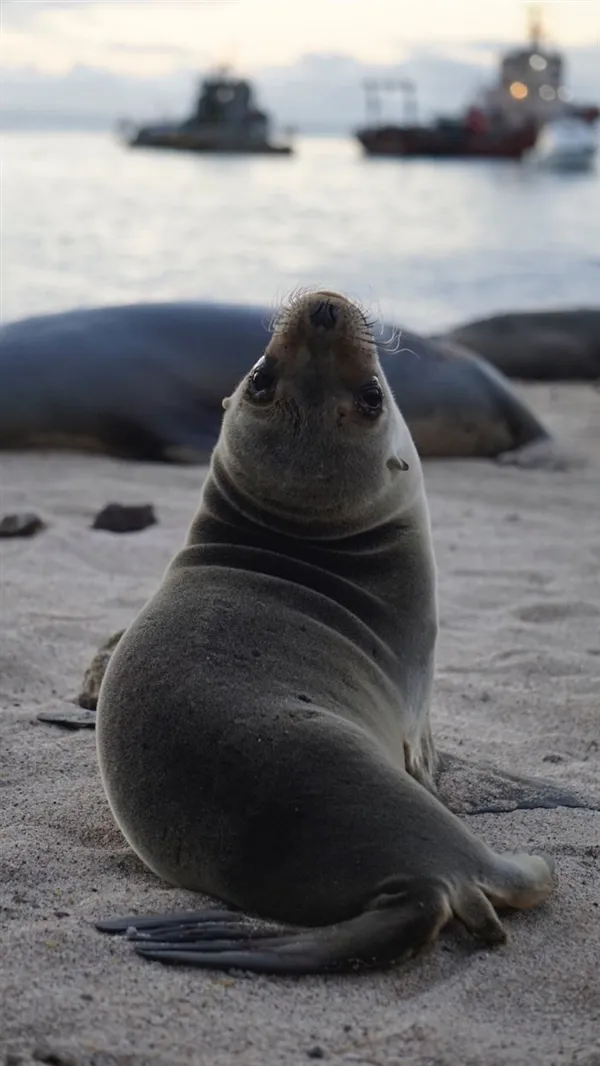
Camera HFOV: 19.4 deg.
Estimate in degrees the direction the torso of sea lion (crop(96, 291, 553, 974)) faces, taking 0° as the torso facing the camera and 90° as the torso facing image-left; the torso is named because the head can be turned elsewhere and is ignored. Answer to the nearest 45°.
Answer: approximately 180°

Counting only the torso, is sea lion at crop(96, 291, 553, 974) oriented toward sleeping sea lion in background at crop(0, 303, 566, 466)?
yes

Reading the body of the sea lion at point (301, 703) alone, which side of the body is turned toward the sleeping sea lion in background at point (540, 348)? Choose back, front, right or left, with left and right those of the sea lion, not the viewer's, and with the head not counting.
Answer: front

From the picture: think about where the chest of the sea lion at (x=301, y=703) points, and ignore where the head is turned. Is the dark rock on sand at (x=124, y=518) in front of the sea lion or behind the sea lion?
in front

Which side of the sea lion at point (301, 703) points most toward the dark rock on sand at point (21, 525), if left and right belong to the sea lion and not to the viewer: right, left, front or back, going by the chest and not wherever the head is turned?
front
